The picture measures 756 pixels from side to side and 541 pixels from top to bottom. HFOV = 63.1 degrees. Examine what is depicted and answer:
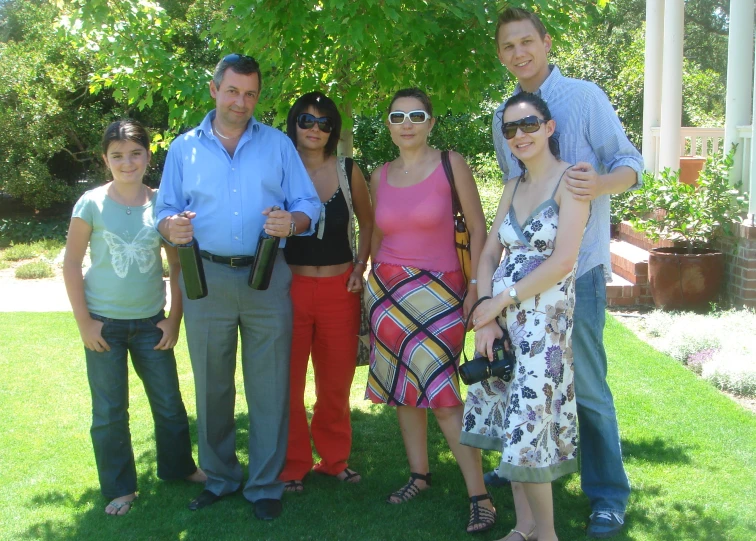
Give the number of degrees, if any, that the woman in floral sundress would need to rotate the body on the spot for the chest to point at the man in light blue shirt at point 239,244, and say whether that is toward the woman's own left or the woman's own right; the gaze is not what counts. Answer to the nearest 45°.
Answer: approximately 45° to the woman's own right

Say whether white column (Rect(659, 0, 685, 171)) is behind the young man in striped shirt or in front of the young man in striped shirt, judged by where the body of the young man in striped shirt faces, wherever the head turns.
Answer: behind

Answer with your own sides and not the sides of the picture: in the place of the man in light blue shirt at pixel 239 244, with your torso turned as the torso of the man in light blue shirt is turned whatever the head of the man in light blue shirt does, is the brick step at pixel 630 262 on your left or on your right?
on your left

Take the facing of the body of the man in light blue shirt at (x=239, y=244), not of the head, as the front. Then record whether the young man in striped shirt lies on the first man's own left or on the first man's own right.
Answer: on the first man's own left

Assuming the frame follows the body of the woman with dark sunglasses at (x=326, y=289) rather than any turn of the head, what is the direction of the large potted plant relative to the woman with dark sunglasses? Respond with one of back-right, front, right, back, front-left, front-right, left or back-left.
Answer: back-left

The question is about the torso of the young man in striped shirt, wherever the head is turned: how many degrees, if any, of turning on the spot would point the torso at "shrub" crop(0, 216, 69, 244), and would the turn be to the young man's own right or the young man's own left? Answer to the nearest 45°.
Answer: approximately 90° to the young man's own right

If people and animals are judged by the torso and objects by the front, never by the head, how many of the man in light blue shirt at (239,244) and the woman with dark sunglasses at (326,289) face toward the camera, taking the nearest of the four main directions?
2

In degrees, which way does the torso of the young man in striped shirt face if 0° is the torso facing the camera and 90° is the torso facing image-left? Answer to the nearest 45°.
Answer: approximately 45°

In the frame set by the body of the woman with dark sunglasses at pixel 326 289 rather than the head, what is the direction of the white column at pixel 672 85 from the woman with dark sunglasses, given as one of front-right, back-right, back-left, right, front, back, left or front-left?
back-left

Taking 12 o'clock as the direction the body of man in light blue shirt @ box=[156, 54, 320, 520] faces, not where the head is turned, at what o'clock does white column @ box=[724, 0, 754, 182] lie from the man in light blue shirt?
The white column is roughly at 8 o'clock from the man in light blue shirt.

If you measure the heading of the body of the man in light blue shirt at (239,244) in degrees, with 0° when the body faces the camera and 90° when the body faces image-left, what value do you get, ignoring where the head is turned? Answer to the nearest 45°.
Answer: approximately 0°
